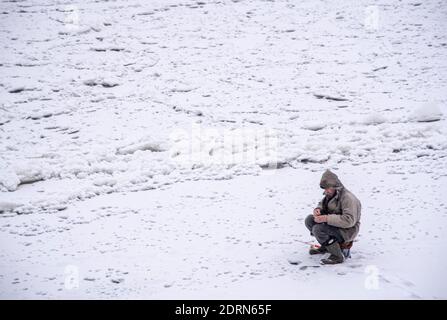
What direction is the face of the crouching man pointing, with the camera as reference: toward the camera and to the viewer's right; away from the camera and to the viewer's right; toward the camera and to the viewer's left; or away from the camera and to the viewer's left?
toward the camera and to the viewer's left

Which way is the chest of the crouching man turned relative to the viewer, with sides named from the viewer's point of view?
facing the viewer and to the left of the viewer
